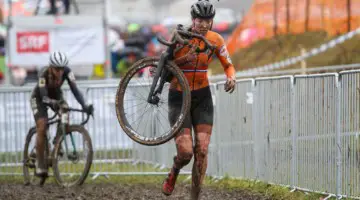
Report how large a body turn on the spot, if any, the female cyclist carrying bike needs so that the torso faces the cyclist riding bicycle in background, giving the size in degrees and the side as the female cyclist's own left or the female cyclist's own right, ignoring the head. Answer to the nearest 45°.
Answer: approximately 135° to the female cyclist's own right

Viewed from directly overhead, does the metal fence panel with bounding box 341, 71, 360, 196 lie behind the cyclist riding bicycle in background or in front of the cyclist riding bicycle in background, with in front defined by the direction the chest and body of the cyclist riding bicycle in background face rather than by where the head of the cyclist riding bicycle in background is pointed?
in front

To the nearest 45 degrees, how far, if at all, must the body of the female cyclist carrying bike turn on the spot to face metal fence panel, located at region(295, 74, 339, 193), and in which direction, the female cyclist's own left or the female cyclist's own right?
approximately 135° to the female cyclist's own left

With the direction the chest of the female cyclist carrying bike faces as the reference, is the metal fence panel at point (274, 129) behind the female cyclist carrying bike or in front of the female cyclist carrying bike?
behind

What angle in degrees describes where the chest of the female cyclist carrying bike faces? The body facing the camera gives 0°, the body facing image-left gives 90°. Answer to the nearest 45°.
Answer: approximately 0°
